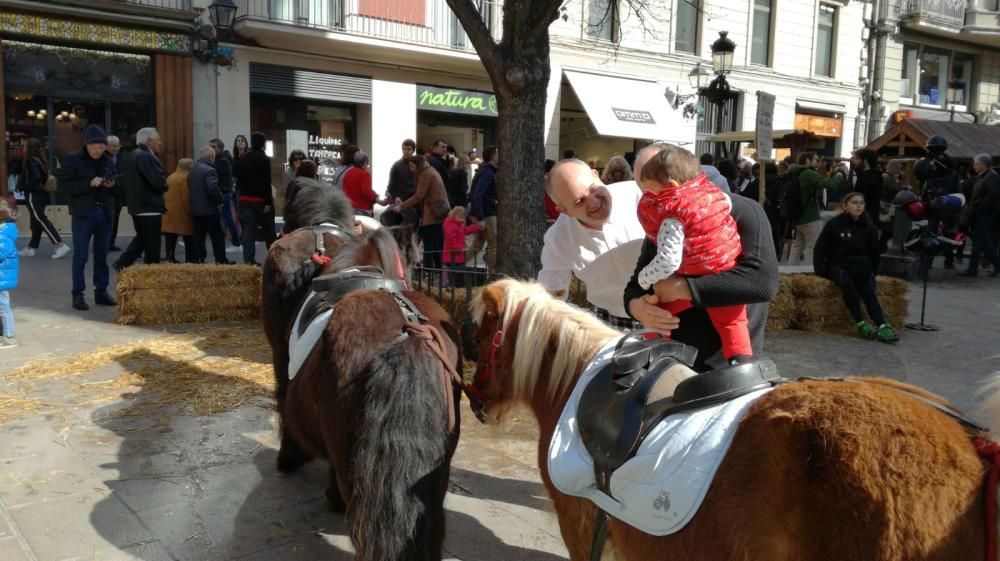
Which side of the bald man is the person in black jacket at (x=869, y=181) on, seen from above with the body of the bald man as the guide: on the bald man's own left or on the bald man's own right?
on the bald man's own left

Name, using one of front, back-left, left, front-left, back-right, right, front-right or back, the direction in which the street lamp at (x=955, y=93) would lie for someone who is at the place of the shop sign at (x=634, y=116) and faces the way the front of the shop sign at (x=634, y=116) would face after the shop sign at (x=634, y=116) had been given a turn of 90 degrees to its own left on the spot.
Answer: front-left

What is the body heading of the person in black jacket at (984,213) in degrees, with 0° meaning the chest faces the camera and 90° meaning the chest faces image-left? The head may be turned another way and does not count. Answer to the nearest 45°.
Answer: approximately 90°

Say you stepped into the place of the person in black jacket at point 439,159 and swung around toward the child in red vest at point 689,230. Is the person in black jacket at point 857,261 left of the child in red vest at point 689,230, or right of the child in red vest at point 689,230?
left

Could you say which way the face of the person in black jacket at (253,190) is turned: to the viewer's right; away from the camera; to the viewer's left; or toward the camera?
away from the camera
